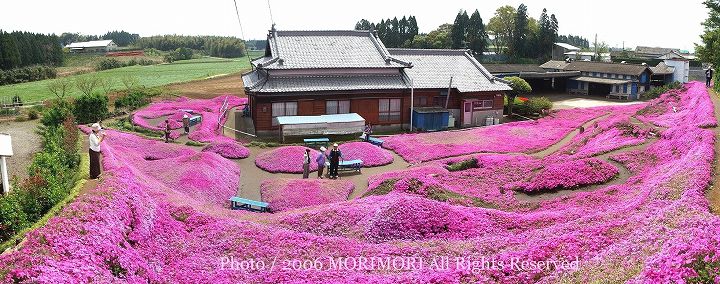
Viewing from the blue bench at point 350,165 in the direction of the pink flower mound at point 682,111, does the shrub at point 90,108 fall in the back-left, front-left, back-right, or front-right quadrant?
back-left

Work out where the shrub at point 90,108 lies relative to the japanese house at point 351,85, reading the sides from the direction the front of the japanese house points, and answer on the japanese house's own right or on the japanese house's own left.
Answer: on the japanese house's own right

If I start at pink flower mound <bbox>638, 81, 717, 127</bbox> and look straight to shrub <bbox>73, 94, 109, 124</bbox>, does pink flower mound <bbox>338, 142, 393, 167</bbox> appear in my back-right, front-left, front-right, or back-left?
front-left

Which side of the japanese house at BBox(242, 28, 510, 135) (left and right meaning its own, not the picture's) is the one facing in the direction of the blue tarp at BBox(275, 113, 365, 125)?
front

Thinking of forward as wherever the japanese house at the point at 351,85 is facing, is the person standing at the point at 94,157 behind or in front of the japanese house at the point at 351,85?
in front

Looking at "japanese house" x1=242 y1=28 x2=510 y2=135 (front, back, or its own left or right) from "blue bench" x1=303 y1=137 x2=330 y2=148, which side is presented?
front

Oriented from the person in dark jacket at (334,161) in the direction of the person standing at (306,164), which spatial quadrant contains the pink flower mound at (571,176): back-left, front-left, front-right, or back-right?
back-left

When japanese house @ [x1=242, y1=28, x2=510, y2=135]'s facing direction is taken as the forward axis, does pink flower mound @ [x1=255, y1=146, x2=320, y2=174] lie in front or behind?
in front

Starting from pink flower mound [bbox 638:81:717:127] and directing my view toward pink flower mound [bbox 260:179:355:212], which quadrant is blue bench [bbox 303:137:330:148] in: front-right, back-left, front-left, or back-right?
front-right

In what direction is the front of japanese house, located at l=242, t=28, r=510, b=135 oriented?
toward the camera

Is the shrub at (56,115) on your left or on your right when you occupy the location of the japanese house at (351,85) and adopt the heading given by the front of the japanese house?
on your right

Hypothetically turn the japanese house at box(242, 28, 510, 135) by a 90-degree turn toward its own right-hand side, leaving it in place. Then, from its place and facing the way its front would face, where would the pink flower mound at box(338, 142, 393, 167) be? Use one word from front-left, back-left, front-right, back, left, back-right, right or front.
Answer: left

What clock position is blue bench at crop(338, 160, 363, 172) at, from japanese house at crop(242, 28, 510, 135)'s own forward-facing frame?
The blue bench is roughly at 12 o'clock from the japanese house.
